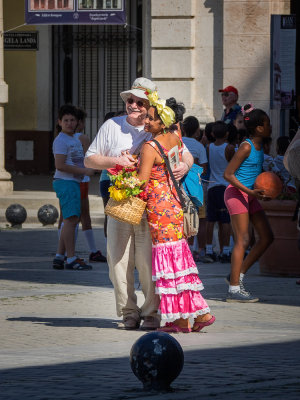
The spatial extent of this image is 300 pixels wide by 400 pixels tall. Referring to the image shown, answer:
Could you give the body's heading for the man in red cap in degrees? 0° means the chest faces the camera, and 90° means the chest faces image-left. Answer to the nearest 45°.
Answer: approximately 45°

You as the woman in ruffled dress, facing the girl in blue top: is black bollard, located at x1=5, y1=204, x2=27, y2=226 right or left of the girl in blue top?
left

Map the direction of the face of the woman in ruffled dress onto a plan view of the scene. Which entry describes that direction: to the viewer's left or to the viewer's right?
to the viewer's left

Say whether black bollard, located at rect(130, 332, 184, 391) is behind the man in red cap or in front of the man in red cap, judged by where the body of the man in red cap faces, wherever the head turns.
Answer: in front

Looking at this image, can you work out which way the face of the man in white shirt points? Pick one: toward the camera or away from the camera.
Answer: toward the camera

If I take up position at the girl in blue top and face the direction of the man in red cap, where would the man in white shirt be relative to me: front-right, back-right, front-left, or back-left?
back-left

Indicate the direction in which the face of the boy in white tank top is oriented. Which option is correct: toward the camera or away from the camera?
away from the camera
